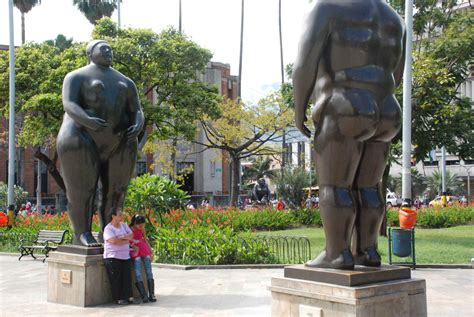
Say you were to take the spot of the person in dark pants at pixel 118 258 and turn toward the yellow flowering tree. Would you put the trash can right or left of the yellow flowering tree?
right

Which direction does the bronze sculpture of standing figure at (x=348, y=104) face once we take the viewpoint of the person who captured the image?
facing away from the viewer and to the left of the viewer

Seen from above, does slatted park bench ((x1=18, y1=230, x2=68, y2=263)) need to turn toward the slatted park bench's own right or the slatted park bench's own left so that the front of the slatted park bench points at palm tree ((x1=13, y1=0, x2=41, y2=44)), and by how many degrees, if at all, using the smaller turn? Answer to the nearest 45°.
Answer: approximately 135° to the slatted park bench's own right

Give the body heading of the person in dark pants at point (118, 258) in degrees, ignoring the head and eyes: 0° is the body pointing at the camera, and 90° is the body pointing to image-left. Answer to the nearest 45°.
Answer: approximately 315°

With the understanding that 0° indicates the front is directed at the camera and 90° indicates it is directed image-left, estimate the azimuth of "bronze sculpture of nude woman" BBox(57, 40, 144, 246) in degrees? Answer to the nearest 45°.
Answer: approximately 315°

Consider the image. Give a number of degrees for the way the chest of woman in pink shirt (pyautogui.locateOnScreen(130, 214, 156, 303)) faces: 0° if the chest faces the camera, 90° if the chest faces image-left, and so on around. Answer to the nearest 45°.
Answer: approximately 0°

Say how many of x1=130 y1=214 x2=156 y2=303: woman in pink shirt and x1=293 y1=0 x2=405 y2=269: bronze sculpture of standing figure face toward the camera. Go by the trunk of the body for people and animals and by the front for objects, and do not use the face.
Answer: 1

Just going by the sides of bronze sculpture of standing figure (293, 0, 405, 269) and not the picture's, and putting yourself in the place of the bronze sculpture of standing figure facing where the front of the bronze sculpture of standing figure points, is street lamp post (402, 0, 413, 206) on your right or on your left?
on your right

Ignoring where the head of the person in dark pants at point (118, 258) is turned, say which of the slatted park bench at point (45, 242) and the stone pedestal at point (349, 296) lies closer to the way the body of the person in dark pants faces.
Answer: the stone pedestal

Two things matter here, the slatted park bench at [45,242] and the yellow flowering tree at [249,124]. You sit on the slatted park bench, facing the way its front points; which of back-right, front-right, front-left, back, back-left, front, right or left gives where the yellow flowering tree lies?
back

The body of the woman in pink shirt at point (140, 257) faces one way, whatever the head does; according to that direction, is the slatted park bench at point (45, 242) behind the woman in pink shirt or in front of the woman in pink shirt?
behind
